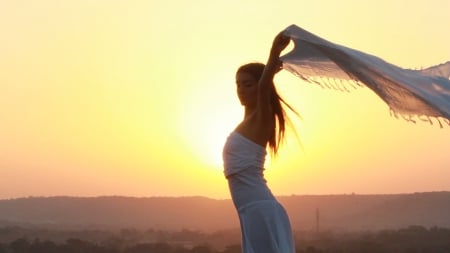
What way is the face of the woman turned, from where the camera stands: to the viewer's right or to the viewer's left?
to the viewer's left

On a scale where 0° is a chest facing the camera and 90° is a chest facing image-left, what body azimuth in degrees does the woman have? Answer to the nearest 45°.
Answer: approximately 90°
